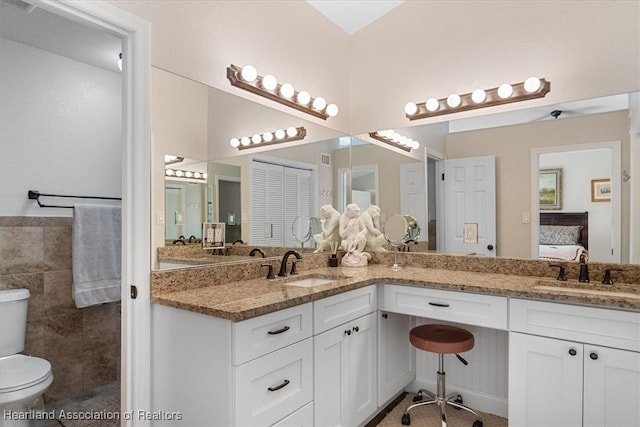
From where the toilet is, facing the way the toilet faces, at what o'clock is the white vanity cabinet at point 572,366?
The white vanity cabinet is roughly at 12 o'clock from the toilet.

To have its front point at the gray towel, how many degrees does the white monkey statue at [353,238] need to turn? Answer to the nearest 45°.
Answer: approximately 90° to its right

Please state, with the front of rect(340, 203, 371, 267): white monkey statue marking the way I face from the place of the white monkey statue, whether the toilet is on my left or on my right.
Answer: on my right

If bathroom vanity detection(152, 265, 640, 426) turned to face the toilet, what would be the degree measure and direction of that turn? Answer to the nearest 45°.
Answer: approximately 90° to its right
